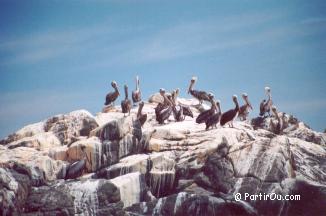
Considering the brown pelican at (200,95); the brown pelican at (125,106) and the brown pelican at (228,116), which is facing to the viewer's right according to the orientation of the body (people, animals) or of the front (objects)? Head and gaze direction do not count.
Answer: the brown pelican at (228,116)

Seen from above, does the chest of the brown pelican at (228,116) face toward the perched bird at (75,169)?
no

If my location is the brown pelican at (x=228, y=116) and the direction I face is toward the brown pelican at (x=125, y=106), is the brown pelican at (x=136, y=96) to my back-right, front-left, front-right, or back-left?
front-right

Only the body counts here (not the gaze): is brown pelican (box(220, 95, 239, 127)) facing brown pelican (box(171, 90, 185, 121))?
no

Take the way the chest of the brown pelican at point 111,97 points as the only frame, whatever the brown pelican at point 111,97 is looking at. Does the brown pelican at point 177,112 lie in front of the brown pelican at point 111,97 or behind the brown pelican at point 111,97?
in front

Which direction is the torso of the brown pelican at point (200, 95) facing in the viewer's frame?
to the viewer's left

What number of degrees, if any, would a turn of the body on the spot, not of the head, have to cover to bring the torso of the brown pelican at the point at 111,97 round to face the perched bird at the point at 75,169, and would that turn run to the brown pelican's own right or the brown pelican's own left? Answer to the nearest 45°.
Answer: approximately 90° to the brown pelican's own right

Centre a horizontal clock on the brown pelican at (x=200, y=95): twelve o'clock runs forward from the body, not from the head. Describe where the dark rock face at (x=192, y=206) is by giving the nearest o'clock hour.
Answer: The dark rock face is roughly at 9 o'clock from the brown pelican.

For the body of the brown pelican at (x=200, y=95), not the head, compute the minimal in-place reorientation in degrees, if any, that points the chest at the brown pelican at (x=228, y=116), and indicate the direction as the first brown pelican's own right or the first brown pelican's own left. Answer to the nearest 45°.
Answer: approximately 90° to the first brown pelican's own left

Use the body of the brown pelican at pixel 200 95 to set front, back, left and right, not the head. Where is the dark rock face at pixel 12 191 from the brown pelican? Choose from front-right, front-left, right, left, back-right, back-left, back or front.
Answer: front-left

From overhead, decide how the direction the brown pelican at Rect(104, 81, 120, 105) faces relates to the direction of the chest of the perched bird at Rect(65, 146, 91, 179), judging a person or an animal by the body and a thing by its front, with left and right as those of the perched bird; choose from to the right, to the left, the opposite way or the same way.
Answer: the same way

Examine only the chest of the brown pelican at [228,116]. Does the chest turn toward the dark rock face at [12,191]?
no
